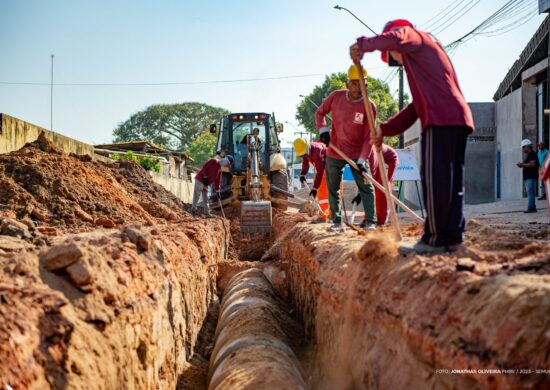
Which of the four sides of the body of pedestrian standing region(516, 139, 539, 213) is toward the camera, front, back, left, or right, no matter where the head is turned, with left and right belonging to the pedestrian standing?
left

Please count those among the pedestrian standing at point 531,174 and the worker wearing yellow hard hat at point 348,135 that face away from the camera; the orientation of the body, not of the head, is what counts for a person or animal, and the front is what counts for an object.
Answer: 0

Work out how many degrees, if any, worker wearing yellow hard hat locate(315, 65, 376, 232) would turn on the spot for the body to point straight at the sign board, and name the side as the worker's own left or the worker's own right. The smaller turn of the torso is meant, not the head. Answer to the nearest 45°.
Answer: approximately 180°

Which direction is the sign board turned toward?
toward the camera

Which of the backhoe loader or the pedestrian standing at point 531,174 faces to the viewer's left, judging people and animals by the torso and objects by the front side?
the pedestrian standing

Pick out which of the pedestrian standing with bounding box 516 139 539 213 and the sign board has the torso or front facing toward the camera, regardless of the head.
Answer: the sign board

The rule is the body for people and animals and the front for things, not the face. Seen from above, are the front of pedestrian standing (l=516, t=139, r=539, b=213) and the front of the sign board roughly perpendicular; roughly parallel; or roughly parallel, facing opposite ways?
roughly perpendicular
